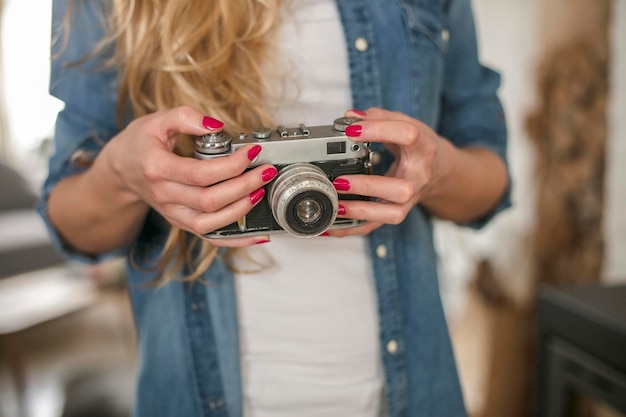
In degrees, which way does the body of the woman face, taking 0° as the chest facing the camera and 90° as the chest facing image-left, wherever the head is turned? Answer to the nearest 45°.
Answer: approximately 0°

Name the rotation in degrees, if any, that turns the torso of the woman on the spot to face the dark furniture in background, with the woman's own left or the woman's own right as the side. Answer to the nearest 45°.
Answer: approximately 135° to the woman's own left
